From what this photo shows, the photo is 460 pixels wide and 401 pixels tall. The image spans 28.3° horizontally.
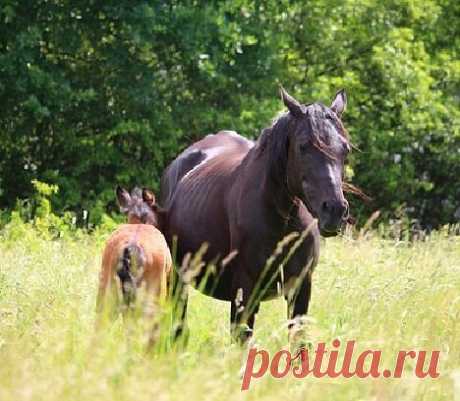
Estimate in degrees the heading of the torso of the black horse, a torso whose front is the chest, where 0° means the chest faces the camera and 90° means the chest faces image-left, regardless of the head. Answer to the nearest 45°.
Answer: approximately 315°
